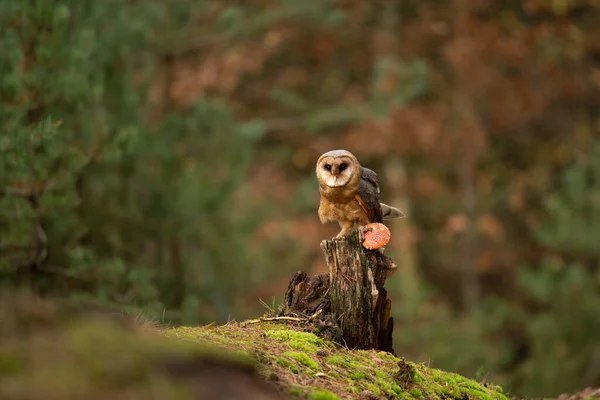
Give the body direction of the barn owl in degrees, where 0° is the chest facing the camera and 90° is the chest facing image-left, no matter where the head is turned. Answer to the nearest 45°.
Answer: approximately 45°
